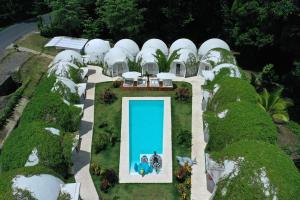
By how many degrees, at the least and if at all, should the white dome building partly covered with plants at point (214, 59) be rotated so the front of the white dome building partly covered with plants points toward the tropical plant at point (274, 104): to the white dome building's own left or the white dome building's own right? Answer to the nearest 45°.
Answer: approximately 90° to the white dome building's own left

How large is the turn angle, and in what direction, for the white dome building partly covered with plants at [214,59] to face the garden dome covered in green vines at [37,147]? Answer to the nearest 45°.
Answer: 0° — it already faces it

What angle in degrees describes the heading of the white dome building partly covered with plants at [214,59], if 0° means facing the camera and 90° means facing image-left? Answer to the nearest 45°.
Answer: approximately 45°

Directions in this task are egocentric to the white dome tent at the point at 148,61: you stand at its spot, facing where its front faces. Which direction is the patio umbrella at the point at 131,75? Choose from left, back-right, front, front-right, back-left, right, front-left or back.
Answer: front-right

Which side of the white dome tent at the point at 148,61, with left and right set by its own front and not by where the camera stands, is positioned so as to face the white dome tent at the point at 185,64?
left

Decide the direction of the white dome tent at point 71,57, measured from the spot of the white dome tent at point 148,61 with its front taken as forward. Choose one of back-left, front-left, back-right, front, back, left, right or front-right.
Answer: right

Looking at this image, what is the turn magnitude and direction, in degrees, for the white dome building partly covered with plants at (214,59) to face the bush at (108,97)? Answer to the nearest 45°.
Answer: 0° — it already faces it

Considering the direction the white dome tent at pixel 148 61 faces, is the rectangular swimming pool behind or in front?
in front

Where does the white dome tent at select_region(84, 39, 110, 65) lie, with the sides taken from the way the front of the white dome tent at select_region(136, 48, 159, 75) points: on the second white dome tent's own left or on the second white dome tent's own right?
on the second white dome tent's own right

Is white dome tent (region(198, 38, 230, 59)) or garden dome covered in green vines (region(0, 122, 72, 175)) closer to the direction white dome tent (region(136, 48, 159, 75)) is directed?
the garden dome covered in green vines

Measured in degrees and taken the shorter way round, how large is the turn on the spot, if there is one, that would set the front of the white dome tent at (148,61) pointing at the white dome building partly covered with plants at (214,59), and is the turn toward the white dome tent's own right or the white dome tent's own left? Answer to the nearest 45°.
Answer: approximately 90° to the white dome tent's own left

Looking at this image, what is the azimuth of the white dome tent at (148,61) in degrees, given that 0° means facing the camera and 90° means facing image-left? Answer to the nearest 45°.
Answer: approximately 0°

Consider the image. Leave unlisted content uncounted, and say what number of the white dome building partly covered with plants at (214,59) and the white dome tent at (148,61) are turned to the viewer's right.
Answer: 0
